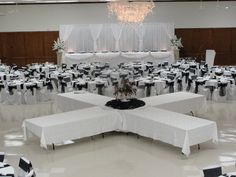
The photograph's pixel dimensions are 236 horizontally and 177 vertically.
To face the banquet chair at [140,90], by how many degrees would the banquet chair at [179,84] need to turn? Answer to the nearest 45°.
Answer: approximately 135° to its left

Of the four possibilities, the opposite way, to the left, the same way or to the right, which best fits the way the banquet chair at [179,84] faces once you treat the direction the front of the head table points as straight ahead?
the opposite way

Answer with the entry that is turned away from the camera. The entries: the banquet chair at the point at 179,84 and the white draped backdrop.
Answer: the banquet chair

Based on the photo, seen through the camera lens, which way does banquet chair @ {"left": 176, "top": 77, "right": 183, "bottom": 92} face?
facing away from the viewer

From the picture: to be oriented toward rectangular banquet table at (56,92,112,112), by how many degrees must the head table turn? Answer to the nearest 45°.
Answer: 0° — it already faces it

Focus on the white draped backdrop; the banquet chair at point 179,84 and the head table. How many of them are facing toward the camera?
2

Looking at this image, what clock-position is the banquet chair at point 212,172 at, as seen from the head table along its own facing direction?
The banquet chair is roughly at 12 o'clock from the head table.
